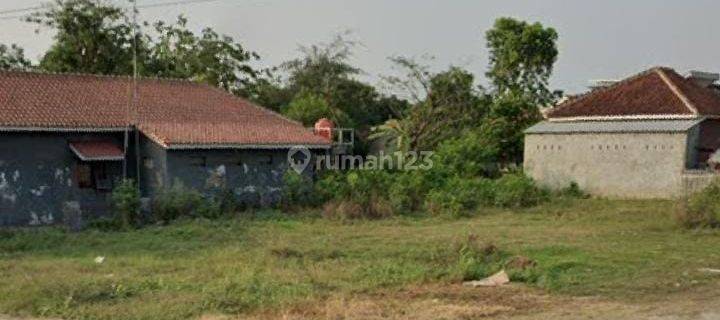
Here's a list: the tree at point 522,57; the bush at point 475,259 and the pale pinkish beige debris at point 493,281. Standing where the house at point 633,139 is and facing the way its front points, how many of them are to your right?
2

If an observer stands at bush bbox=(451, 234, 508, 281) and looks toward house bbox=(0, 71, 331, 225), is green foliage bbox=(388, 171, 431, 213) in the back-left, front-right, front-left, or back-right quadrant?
front-right

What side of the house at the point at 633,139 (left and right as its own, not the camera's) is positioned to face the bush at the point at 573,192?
back

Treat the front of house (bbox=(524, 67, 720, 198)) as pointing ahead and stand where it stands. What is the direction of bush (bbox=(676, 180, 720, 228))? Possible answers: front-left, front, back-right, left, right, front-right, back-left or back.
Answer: right

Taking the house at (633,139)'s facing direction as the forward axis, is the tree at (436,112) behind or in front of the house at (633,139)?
behind

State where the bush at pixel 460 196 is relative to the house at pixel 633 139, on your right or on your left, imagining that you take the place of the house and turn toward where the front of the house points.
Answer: on your right

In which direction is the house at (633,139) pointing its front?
to the viewer's right

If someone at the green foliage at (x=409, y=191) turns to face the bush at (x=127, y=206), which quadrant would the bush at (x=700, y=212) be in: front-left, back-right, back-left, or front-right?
back-left

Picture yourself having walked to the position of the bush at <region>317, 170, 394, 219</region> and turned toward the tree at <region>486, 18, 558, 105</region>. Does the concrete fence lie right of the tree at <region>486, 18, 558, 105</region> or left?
right

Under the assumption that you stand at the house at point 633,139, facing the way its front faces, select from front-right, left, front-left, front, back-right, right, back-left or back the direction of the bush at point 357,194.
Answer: back-right

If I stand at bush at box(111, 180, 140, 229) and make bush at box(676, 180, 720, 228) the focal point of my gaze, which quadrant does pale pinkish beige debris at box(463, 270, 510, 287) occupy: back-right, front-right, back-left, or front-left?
front-right
